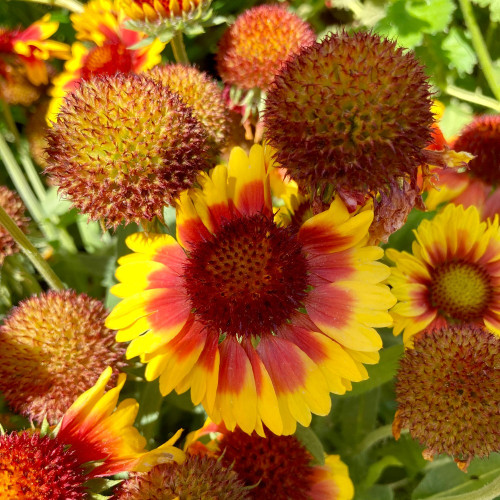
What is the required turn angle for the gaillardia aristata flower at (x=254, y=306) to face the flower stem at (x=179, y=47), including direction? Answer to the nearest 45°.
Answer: approximately 180°

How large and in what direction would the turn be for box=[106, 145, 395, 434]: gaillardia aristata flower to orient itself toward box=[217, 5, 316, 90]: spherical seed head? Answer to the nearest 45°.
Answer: approximately 180°

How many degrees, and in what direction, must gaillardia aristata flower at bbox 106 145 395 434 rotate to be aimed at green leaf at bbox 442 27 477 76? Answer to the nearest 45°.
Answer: approximately 135° to its left

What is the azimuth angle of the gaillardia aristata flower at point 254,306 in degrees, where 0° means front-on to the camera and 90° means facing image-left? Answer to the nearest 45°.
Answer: approximately 0°

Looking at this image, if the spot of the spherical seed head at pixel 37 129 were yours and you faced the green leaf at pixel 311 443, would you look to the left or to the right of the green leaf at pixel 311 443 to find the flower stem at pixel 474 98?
left

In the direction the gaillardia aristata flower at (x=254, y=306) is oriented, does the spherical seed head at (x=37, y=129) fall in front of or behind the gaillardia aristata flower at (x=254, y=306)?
behind

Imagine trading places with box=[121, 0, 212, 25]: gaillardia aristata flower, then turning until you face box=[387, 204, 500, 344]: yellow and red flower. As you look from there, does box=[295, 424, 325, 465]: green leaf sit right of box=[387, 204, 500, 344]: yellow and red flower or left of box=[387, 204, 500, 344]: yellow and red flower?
right

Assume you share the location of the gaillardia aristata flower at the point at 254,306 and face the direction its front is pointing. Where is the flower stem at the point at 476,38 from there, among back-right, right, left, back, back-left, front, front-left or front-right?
back-left

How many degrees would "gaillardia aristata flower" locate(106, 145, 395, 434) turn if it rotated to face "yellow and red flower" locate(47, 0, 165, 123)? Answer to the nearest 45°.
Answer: approximately 180°

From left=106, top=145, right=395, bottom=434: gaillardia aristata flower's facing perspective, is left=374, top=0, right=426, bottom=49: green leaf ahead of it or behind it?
behind
